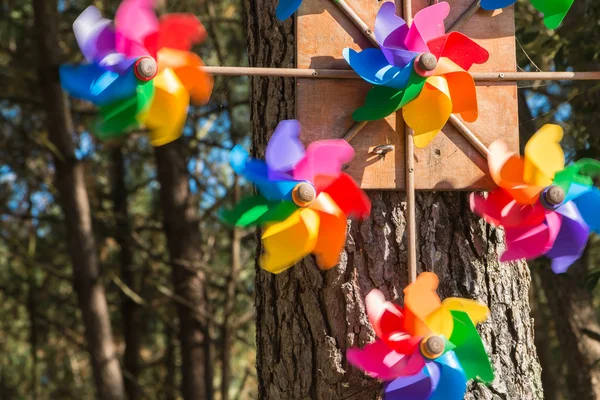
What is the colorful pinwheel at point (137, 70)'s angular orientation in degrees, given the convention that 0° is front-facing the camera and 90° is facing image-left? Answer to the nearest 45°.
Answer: approximately 0°

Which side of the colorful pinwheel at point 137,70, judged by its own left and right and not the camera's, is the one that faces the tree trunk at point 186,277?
back

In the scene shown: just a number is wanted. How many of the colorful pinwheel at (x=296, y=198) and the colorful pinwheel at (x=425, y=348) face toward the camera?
2

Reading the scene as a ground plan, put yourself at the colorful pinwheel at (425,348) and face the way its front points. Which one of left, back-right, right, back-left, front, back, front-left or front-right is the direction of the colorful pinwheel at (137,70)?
front-right

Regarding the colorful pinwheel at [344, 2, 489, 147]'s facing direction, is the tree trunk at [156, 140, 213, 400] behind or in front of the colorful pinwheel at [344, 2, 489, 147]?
behind

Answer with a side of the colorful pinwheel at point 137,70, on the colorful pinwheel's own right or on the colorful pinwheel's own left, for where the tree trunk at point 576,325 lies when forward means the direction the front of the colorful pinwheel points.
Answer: on the colorful pinwheel's own left

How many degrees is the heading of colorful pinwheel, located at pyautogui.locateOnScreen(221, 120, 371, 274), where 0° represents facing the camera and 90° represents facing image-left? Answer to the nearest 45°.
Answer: approximately 0°
